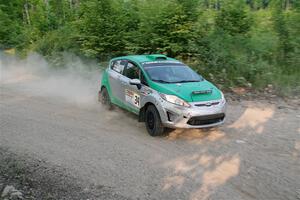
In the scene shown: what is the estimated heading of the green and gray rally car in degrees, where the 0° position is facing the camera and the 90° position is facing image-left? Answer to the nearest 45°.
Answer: approximately 315°
